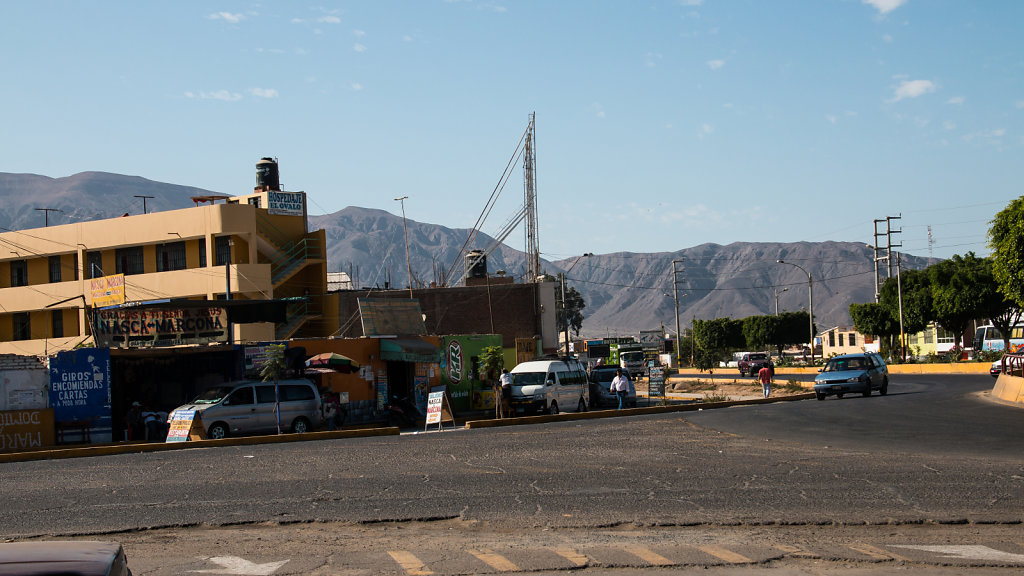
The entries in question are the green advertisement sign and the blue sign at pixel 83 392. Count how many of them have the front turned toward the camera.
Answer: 2

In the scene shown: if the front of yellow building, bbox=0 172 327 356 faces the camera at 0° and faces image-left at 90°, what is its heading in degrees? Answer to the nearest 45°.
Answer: approximately 45°

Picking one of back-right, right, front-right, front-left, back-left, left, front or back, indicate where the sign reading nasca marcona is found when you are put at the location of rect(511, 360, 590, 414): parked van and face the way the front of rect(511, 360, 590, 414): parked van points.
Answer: front-right

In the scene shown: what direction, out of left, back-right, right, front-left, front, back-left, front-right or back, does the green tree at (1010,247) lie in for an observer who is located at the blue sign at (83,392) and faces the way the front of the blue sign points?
left

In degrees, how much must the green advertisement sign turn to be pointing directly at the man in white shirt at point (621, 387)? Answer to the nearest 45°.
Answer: approximately 45° to its left

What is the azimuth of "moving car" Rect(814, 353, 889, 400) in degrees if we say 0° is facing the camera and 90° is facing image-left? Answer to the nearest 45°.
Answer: approximately 45°

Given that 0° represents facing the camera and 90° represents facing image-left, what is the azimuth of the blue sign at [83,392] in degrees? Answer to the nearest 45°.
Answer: approximately 0°

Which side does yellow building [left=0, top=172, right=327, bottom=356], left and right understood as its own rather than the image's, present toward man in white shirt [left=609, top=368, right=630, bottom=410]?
left

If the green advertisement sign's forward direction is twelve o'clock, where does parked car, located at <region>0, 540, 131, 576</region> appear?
The parked car is roughly at 12 o'clock from the green advertisement sign.

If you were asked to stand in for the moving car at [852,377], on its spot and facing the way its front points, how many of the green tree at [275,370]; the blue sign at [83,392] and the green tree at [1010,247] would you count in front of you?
2
